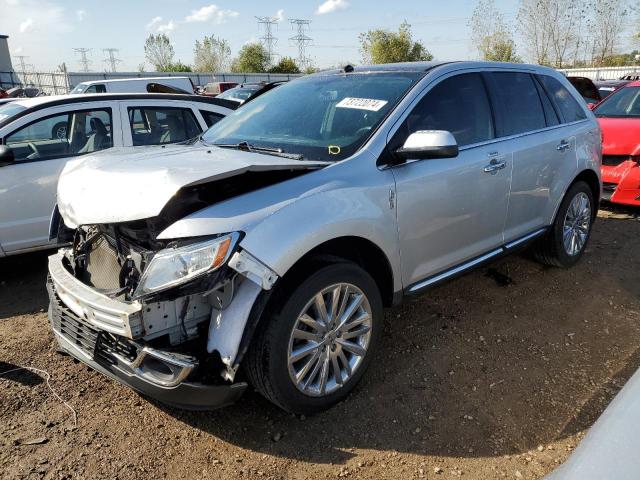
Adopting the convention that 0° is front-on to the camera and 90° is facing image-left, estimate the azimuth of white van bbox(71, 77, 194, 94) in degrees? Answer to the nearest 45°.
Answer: approximately 90°

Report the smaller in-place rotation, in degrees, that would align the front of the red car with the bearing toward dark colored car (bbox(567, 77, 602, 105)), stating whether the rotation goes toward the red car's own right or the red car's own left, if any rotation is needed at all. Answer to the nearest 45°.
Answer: approximately 135° to the red car's own right

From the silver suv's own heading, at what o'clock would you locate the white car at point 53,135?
The white car is roughly at 3 o'clock from the silver suv.

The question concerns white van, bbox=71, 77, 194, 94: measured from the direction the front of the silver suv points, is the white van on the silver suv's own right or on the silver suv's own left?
on the silver suv's own right

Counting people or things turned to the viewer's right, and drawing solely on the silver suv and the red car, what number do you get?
0

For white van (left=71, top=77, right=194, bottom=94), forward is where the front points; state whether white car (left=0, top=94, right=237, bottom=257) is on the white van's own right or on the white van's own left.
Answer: on the white van's own left

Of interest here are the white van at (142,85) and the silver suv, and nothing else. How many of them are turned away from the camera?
0

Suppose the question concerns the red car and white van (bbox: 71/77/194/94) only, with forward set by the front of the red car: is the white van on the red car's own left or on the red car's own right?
on the red car's own right
